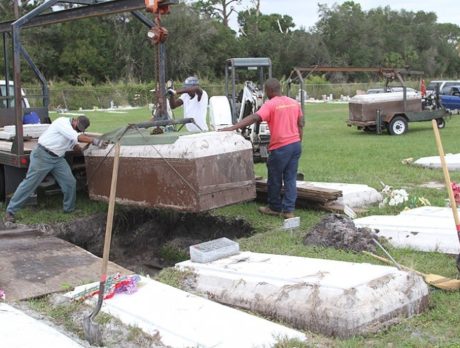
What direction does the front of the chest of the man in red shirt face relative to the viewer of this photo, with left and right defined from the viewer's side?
facing away from the viewer and to the left of the viewer

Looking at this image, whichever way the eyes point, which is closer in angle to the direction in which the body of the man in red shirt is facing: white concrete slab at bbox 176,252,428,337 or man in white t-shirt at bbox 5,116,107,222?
the man in white t-shirt

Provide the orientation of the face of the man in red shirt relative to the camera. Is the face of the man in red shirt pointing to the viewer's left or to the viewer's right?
to the viewer's left

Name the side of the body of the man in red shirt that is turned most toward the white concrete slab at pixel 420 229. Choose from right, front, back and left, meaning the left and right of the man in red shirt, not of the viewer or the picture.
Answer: back

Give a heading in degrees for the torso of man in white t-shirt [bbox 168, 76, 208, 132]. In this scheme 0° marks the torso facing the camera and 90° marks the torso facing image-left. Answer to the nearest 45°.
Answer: approximately 45°

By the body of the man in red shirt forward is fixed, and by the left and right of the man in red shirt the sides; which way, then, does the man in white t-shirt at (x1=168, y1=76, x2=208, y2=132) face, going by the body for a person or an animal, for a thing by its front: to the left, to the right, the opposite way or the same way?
to the left

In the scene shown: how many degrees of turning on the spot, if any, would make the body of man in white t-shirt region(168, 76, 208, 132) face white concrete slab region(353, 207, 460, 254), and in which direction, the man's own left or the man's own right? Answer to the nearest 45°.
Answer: approximately 90° to the man's own left

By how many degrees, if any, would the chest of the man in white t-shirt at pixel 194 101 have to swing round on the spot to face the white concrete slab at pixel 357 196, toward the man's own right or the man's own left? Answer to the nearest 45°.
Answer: approximately 90° to the man's own left

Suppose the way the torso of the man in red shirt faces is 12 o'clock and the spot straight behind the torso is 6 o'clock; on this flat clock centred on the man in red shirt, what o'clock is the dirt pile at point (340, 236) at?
The dirt pile is roughly at 7 o'clock from the man in red shirt.

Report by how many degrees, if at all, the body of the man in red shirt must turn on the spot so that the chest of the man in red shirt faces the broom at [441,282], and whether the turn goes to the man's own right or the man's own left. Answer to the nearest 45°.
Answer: approximately 180°

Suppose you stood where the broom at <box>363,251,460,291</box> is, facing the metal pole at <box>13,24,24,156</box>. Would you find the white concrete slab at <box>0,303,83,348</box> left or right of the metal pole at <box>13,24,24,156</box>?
left

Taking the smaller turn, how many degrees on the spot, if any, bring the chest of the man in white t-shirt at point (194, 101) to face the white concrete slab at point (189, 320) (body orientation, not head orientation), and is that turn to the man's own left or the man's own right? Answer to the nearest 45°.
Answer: approximately 45° to the man's own left

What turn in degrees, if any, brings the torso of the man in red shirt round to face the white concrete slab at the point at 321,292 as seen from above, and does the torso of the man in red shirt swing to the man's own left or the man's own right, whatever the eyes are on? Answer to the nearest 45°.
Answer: approximately 135° to the man's own left
